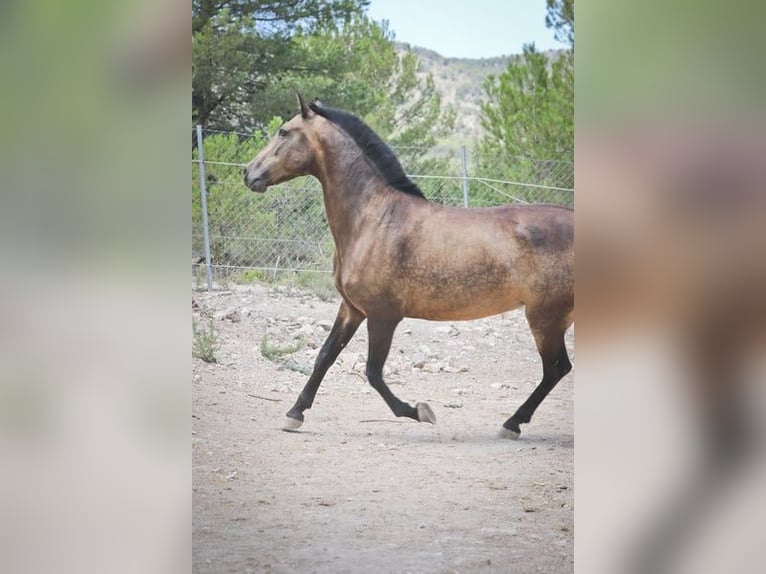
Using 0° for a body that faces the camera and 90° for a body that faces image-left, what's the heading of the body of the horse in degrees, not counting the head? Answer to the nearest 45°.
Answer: approximately 90°
